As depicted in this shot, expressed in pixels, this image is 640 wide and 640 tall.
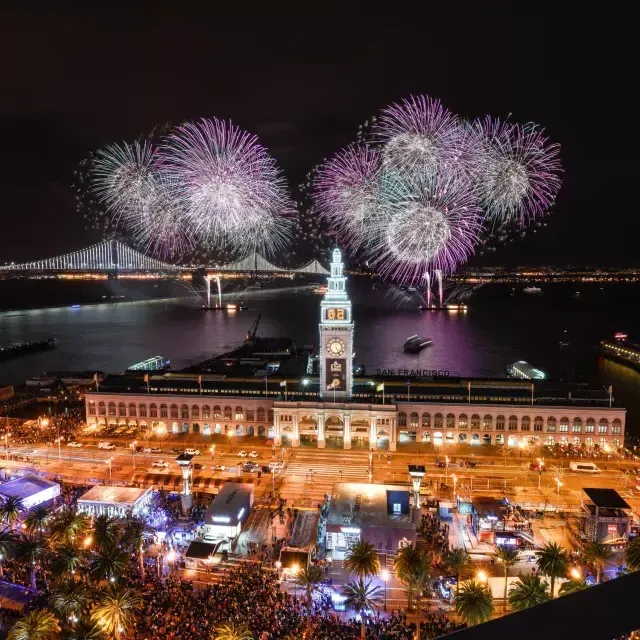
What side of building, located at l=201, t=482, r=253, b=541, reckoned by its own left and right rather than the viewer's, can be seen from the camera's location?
front

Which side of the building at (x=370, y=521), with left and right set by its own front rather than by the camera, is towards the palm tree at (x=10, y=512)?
right

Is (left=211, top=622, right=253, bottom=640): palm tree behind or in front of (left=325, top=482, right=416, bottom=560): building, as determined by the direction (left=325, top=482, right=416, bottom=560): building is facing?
in front

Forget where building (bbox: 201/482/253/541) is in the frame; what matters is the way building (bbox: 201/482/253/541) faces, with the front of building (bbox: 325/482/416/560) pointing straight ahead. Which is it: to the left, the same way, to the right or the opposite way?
the same way

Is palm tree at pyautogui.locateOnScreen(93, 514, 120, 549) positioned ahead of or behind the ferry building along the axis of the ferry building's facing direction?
ahead

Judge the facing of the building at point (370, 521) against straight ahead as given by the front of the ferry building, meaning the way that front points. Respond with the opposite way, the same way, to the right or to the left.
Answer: the same way

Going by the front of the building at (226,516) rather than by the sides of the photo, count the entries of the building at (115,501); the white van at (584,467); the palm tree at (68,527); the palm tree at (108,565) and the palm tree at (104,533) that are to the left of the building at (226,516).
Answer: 1

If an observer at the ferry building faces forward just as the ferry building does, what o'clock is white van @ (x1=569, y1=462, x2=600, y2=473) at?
The white van is roughly at 10 o'clock from the ferry building.

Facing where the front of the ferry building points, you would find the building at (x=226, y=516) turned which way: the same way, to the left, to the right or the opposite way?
the same way

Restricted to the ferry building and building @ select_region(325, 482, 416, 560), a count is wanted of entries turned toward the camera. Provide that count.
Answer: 2

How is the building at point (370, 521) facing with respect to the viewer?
toward the camera

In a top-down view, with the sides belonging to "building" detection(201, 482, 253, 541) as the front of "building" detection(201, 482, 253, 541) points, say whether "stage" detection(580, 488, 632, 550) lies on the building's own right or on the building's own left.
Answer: on the building's own left

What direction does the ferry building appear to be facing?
toward the camera

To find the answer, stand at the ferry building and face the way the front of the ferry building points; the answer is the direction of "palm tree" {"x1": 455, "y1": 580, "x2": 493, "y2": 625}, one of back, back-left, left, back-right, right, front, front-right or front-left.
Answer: front

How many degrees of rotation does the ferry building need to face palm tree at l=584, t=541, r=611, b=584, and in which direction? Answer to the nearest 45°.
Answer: approximately 45° to its left

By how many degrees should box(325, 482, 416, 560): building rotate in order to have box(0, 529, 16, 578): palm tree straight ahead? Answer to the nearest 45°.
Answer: approximately 90° to its right

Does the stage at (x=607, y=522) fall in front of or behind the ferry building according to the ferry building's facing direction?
in front

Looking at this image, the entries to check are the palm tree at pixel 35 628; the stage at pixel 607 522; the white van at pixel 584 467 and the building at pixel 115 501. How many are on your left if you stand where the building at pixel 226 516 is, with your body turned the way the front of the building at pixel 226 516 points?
2
